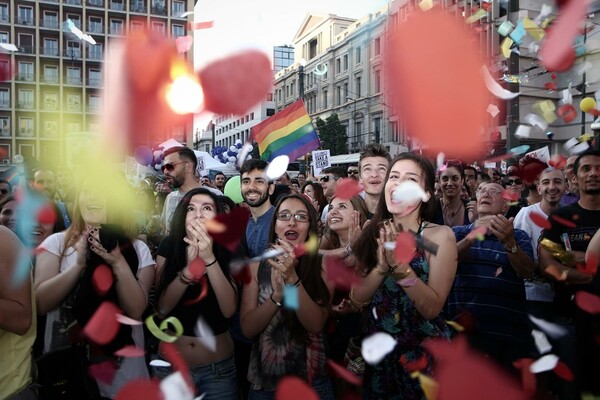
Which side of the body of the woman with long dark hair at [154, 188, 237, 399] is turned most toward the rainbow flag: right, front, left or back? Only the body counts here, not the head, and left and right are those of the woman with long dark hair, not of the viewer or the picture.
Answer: back

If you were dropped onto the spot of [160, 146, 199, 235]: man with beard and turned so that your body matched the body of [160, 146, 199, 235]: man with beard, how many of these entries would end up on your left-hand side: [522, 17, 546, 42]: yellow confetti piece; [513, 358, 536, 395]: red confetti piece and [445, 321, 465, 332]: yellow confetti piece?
3

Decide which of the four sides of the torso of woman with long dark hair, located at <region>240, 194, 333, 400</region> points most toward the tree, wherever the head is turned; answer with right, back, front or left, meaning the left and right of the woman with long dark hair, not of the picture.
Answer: back

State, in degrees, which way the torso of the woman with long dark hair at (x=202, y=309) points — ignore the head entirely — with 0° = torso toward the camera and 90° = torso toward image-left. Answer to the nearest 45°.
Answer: approximately 0°

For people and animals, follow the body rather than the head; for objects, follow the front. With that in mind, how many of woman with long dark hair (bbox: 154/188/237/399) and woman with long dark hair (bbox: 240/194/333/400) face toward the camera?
2

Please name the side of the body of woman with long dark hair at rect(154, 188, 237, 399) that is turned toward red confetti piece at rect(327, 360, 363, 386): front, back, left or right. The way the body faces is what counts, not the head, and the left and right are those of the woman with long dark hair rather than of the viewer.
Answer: left

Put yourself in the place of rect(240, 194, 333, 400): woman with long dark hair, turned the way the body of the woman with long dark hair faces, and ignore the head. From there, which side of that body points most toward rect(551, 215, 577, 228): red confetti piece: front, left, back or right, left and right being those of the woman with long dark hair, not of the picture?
left
